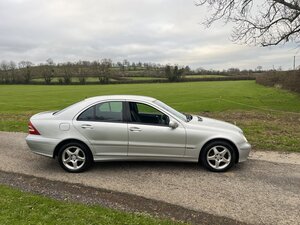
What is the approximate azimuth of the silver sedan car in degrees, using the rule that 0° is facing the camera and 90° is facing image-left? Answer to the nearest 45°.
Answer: approximately 270°
